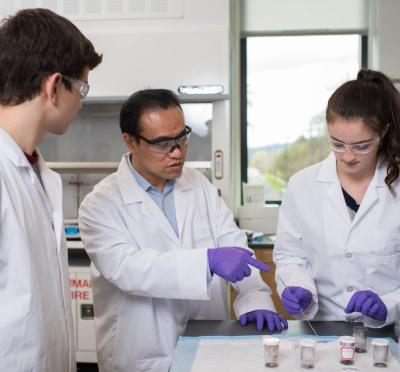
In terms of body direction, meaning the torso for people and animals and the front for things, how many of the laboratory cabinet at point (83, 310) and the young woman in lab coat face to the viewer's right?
0

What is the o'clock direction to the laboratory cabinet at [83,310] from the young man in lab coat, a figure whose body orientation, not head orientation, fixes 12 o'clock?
The laboratory cabinet is roughly at 9 o'clock from the young man in lab coat.

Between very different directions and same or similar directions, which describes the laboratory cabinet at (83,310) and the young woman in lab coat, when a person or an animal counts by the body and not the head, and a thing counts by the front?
same or similar directions

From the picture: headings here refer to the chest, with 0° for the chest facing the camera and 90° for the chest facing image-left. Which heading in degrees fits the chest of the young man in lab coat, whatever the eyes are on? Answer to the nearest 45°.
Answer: approximately 270°

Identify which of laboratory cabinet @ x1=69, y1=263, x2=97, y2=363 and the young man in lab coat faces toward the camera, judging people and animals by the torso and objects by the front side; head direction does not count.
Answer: the laboratory cabinet

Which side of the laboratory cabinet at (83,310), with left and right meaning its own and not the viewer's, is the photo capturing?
front

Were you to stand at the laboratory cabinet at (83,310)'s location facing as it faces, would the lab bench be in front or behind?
in front

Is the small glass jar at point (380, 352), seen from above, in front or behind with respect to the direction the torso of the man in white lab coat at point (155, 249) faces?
in front
